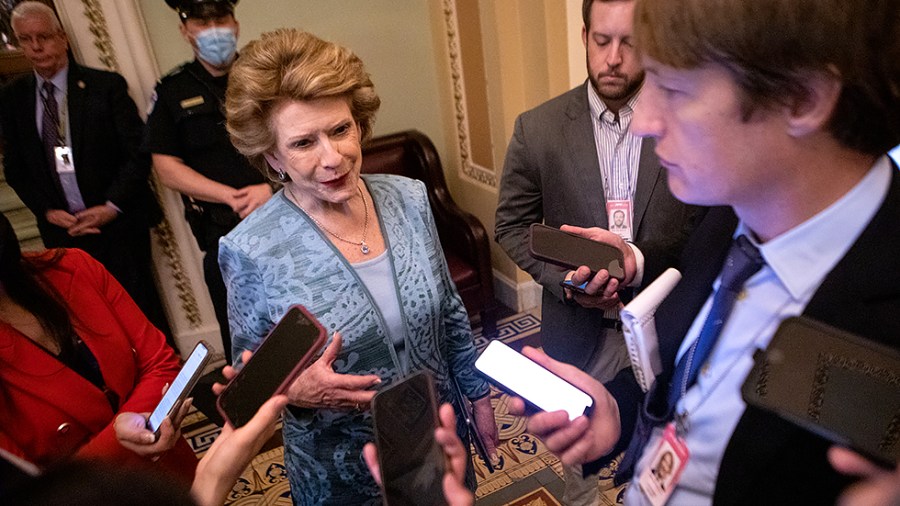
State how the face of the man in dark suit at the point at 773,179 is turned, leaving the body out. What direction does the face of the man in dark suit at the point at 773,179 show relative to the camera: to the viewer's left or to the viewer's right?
to the viewer's left

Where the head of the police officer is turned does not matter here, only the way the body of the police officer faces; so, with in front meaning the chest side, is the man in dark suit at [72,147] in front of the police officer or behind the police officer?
behind

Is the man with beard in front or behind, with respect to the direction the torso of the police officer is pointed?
in front

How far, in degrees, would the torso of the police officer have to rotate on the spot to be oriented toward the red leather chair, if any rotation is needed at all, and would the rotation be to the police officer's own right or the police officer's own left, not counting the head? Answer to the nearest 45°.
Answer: approximately 45° to the police officer's own left

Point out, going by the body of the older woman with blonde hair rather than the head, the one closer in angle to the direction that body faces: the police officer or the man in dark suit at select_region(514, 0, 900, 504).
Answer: the man in dark suit

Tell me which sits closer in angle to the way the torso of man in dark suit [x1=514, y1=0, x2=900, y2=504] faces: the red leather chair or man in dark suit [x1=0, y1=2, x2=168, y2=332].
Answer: the man in dark suit

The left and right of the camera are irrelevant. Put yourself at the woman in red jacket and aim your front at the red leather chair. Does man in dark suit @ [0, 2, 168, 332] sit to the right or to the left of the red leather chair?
left

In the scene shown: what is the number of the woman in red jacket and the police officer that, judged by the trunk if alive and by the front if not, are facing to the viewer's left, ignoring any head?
0

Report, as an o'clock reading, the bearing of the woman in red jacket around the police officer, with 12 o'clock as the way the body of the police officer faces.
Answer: The woman in red jacket is roughly at 12 o'clock from the police officer.

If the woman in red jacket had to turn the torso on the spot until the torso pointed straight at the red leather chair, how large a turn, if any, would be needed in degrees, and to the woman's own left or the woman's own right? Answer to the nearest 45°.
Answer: approximately 90° to the woman's own left
